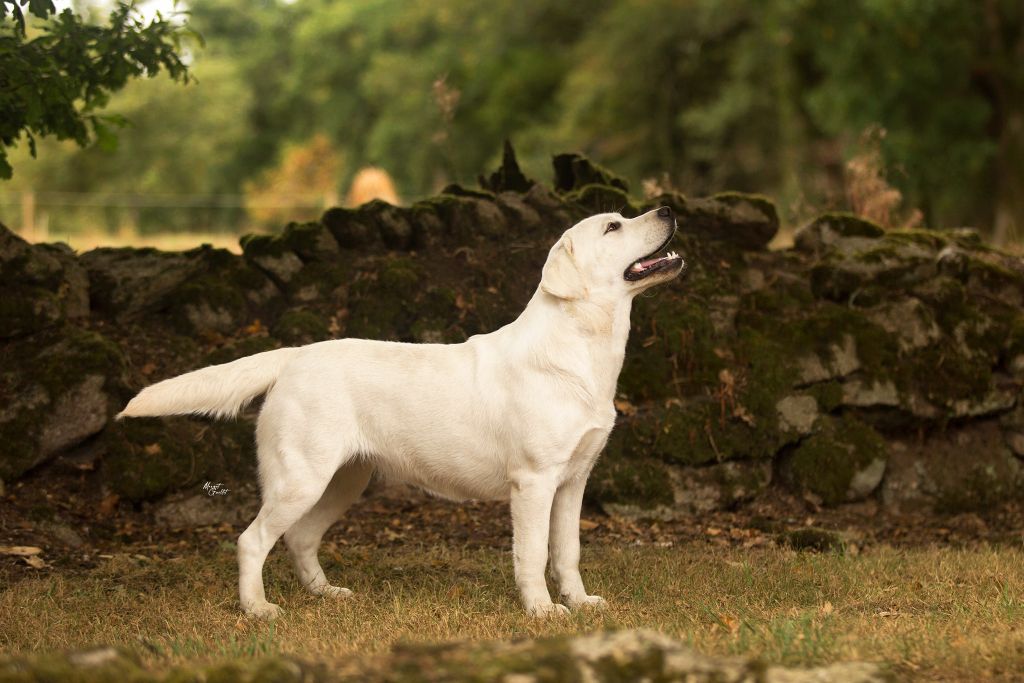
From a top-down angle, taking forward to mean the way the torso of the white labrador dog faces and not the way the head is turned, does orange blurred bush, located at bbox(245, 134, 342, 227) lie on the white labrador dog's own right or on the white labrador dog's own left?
on the white labrador dog's own left

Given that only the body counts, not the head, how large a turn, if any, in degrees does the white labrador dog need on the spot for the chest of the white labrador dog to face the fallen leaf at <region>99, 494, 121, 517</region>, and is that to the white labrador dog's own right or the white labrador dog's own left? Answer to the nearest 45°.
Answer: approximately 135° to the white labrador dog's own left

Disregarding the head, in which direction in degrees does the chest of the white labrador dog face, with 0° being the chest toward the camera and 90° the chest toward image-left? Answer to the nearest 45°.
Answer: approximately 270°

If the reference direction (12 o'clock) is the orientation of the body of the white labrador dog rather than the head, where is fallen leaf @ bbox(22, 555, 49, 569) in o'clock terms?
The fallen leaf is roughly at 7 o'clock from the white labrador dog.

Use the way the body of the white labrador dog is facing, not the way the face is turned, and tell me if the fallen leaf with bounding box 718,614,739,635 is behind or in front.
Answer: in front

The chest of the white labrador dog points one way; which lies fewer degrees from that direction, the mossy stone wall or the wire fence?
the mossy stone wall

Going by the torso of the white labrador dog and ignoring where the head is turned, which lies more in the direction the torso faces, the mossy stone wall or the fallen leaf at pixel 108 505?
the mossy stone wall

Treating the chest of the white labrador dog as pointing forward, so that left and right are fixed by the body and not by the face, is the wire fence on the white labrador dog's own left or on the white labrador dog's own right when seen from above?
on the white labrador dog's own left
